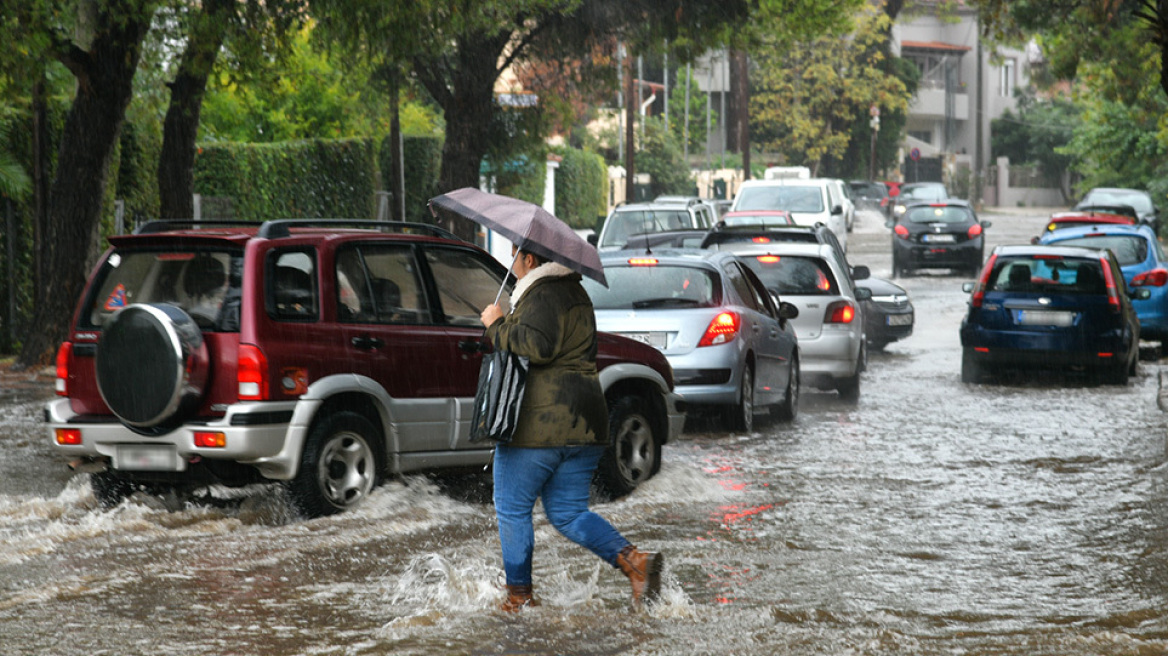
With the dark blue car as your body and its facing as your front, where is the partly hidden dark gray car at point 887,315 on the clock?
The partly hidden dark gray car is roughly at 11 o'clock from the dark blue car.

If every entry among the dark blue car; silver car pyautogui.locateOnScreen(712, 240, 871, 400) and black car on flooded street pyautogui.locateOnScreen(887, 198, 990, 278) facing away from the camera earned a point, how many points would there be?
3

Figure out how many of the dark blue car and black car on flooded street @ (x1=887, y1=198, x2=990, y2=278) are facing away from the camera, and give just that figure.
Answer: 2

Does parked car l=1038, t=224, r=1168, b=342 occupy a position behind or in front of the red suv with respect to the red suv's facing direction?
in front

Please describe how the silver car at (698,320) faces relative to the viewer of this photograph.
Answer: facing away from the viewer and to the right of the viewer

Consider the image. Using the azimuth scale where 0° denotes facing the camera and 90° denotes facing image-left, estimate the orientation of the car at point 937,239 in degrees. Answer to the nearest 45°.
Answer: approximately 180°

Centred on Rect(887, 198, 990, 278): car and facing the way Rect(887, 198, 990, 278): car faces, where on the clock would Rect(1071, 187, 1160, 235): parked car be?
Rect(1071, 187, 1160, 235): parked car is roughly at 1 o'clock from Rect(887, 198, 990, 278): car.

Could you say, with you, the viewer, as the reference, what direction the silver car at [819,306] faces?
facing away from the viewer

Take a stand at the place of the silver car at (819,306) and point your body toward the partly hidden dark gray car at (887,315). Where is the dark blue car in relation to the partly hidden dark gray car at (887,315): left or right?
right

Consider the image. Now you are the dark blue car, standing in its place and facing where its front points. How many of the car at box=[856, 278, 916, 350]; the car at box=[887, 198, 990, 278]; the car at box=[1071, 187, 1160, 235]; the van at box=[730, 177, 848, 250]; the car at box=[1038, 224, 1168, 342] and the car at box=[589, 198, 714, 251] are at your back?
0

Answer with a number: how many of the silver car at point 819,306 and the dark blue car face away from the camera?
2

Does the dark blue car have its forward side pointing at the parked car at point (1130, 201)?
yes

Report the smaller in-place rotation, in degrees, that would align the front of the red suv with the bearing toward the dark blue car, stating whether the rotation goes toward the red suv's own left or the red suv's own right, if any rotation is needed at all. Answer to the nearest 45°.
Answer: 0° — it already faces it

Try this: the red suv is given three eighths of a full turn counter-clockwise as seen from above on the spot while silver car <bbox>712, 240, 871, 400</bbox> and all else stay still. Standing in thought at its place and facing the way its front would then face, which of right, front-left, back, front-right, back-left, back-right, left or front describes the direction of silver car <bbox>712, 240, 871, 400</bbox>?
back-right

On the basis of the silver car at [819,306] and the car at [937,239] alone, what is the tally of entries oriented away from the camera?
2

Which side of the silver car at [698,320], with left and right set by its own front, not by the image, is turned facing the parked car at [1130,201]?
front

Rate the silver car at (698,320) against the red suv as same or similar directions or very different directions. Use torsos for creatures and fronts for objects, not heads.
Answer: same or similar directions

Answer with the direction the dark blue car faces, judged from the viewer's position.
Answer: facing away from the viewer

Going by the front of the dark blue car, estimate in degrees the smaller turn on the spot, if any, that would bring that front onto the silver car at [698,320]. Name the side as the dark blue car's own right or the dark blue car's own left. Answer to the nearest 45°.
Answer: approximately 135° to the dark blue car's own left
